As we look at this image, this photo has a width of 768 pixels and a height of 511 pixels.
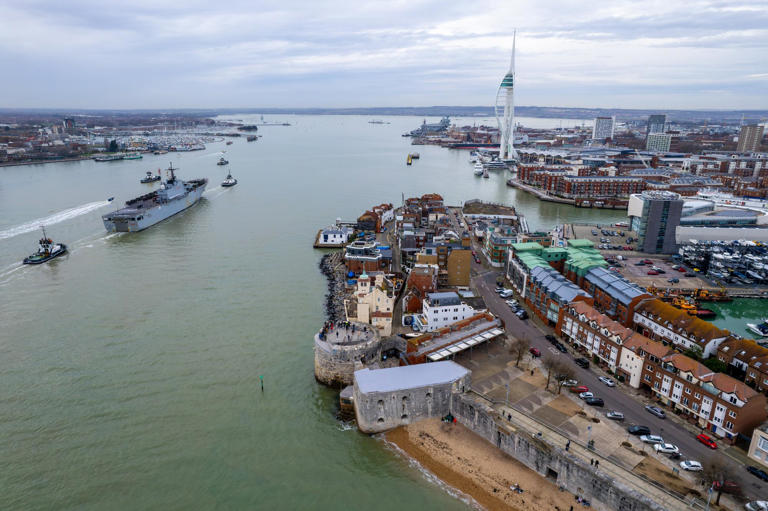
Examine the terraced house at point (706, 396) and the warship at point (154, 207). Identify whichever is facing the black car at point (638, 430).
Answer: the terraced house

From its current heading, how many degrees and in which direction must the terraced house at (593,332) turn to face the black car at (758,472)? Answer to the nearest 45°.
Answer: approximately 90° to its left

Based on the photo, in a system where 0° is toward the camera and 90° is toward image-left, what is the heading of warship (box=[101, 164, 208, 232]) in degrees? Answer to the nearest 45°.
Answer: approximately 225°

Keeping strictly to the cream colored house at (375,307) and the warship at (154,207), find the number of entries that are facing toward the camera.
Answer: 1

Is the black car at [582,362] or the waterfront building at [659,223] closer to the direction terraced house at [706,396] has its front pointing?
the black car

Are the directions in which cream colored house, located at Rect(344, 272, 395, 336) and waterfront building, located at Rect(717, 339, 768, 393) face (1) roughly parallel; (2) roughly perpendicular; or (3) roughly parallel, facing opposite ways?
roughly perpendicular

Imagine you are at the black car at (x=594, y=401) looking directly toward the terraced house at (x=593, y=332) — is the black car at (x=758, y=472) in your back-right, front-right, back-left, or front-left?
back-right

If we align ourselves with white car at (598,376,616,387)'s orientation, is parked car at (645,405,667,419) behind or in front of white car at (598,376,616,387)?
in front

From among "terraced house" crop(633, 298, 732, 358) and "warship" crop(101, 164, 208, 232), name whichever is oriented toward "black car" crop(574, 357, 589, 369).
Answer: the terraced house

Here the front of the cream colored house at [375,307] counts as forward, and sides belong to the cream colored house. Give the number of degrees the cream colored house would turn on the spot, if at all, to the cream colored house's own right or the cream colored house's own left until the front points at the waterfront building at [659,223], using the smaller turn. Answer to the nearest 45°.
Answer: approximately 135° to the cream colored house's own left

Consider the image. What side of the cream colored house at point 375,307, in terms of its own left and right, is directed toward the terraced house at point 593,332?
left
